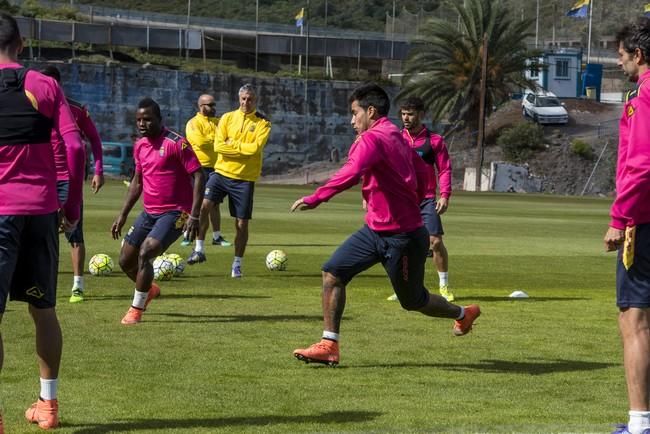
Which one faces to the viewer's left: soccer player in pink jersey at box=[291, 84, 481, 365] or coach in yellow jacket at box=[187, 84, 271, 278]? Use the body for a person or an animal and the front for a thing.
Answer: the soccer player in pink jersey

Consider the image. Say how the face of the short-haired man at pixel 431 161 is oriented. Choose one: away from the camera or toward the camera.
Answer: toward the camera

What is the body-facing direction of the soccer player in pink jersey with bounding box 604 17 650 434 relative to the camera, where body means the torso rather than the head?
to the viewer's left

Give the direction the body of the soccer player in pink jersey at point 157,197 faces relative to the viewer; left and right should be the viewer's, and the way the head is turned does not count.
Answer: facing the viewer and to the left of the viewer

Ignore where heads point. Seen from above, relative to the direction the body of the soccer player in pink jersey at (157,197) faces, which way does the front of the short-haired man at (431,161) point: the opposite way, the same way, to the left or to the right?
the same way

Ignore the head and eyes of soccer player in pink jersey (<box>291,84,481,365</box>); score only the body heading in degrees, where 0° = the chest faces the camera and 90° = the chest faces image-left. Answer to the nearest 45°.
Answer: approximately 90°

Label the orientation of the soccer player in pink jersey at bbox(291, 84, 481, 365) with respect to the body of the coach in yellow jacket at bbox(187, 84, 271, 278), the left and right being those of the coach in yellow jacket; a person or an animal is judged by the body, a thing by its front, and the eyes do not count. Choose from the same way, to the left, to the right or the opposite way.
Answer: to the right

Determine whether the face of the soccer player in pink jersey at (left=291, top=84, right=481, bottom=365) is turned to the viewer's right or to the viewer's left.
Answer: to the viewer's left

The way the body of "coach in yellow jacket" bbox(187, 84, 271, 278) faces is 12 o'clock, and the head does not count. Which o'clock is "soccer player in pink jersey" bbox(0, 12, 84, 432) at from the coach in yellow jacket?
The soccer player in pink jersey is roughly at 12 o'clock from the coach in yellow jacket.

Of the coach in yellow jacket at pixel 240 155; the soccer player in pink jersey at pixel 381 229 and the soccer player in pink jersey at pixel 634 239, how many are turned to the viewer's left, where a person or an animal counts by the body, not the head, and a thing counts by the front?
2

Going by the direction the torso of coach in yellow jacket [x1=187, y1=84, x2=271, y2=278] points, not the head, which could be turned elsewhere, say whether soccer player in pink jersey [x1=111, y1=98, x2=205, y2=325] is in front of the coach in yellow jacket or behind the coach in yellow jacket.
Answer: in front

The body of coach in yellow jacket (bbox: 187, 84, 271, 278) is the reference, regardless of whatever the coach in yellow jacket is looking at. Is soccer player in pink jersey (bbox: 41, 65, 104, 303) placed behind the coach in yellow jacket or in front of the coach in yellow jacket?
in front

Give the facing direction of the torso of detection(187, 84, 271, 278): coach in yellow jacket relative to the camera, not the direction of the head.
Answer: toward the camera

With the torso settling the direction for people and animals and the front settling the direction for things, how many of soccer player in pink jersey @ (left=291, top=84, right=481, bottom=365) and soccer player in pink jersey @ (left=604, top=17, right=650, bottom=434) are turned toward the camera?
0
